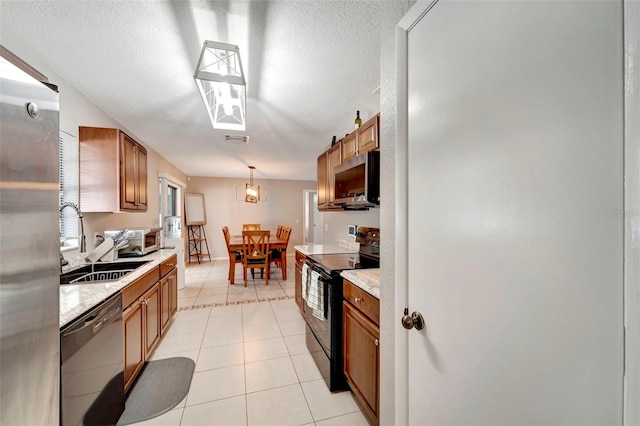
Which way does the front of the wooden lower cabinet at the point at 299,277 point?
to the viewer's left

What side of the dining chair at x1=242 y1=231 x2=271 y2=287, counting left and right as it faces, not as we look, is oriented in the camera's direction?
back

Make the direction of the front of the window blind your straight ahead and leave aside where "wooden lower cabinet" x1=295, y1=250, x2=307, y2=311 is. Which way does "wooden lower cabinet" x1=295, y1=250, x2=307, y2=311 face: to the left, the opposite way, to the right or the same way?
the opposite way

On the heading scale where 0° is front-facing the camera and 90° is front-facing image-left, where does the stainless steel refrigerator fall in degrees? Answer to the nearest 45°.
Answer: approximately 315°

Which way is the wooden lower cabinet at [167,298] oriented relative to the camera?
to the viewer's right

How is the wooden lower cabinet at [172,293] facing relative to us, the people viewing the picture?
facing to the right of the viewer

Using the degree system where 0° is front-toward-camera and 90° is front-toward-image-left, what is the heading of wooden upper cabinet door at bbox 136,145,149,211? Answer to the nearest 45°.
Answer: approximately 270°

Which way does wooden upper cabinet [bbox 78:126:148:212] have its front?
to the viewer's right

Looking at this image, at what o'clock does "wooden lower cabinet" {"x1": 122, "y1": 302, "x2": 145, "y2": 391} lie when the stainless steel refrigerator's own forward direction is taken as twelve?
The wooden lower cabinet is roughly at 8 o'clock from the stainless steel refrigerator.

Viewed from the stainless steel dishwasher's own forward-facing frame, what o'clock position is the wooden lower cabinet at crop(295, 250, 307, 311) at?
The wooden lower cabinet is roughly at 10 o'clock from the stainless steel dishwasher.

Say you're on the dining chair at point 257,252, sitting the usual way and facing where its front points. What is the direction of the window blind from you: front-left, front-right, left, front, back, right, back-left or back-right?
back-left

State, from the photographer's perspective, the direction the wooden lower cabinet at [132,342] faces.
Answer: facing to the right of the viewer

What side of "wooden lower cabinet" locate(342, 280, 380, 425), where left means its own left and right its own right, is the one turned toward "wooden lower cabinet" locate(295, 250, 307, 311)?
right
